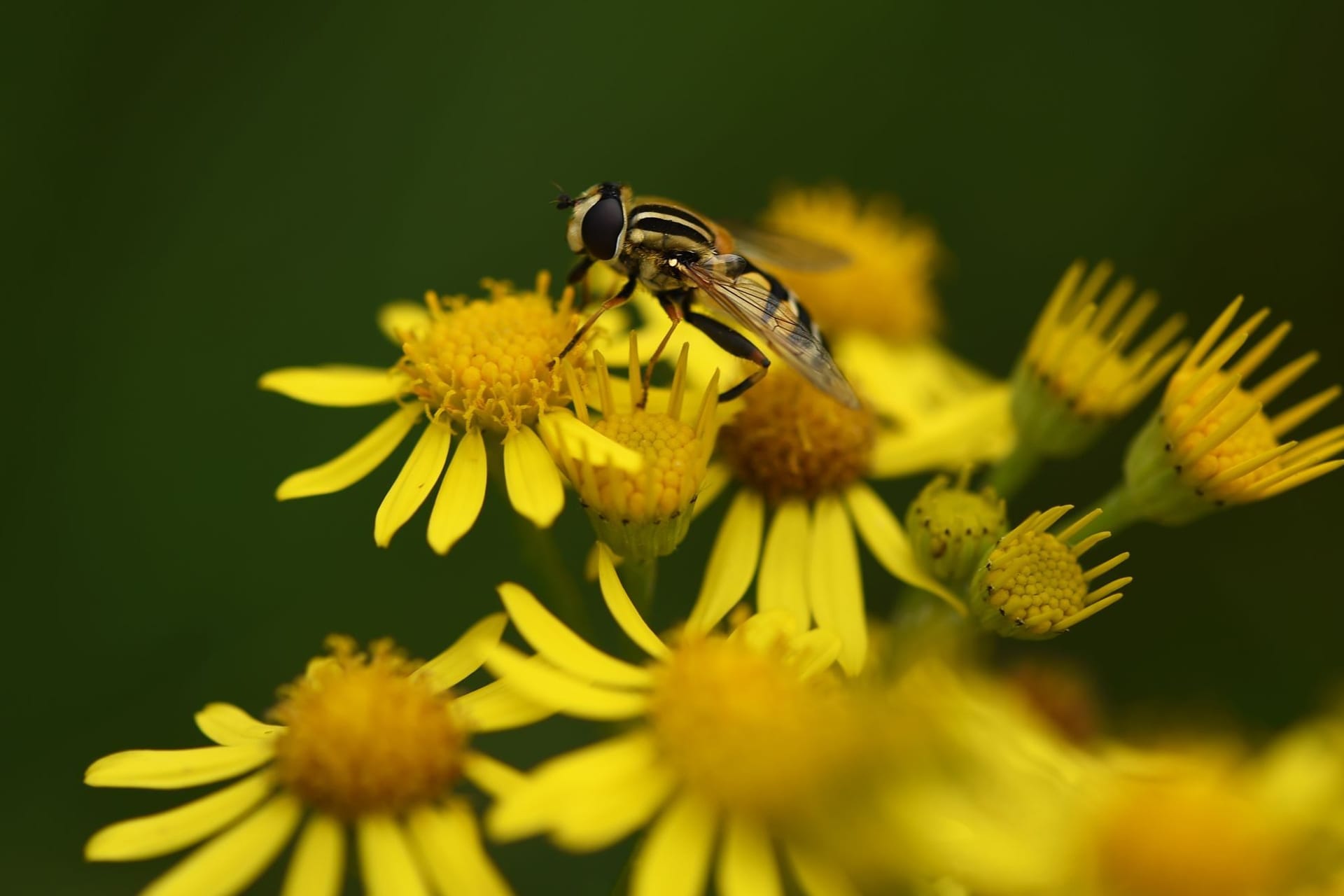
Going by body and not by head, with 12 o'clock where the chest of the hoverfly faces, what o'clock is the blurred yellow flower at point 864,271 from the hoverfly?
The blurred yellow flower is roughly at 4 o'clock from the hoverfly.

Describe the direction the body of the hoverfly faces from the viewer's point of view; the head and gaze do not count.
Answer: to the viewer's left

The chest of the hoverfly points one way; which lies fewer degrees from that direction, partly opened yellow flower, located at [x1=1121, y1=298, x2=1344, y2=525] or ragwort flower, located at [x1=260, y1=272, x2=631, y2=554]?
the ragwort flower

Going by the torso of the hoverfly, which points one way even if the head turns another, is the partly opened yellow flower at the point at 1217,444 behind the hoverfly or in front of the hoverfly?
behind
